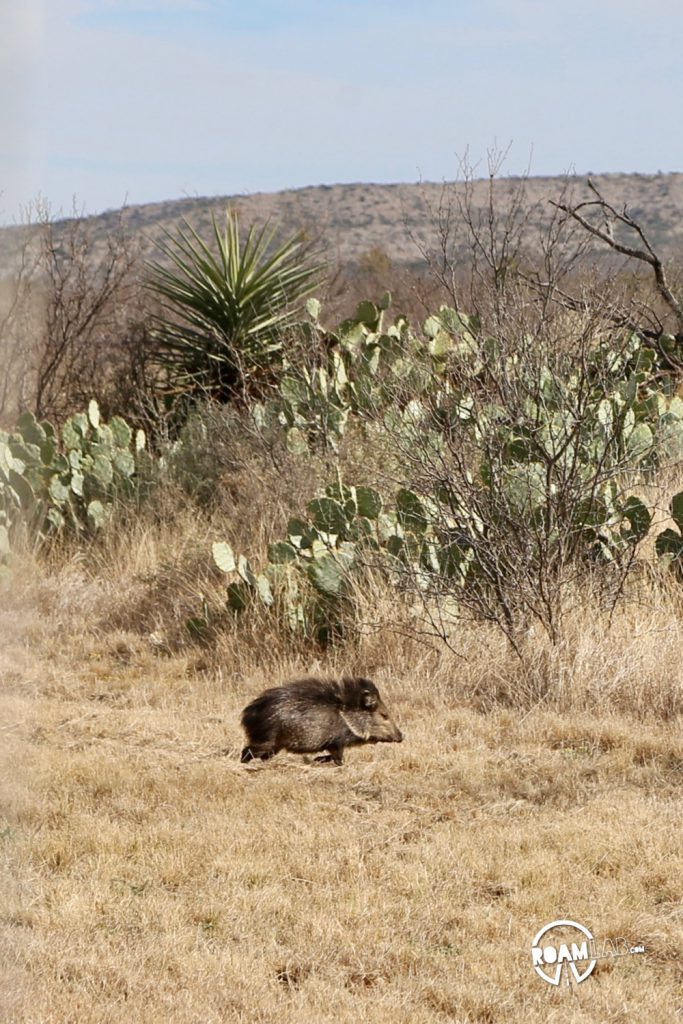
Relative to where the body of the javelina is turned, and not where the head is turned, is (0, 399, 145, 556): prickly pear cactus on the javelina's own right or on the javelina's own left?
on the javelina's own left

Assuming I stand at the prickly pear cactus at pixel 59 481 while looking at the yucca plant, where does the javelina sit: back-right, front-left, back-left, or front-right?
back-right

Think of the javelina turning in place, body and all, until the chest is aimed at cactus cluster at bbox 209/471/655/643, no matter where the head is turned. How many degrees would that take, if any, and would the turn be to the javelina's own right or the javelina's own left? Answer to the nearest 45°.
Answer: approximately 90° to the javelina's own left

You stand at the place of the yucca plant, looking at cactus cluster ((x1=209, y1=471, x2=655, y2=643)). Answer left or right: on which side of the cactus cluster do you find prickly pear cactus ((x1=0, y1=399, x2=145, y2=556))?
right

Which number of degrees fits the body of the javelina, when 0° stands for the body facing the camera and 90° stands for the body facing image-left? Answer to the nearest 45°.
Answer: approximately 270°

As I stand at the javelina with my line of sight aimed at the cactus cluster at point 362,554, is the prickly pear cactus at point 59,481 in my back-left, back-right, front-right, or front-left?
front-left

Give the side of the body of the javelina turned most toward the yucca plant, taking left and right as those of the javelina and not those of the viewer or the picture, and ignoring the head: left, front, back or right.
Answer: left
